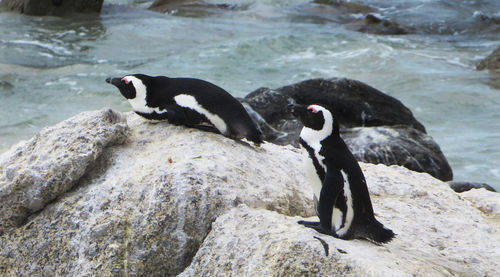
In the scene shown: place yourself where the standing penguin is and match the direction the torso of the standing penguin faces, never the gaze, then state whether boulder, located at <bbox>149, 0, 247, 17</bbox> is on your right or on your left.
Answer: on your right

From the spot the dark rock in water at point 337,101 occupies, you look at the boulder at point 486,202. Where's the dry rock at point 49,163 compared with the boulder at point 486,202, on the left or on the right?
right
